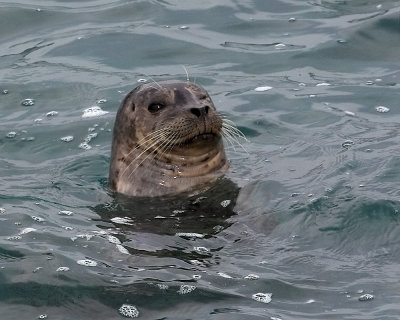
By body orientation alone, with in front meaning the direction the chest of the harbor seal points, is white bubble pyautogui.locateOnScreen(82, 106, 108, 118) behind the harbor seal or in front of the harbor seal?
behind

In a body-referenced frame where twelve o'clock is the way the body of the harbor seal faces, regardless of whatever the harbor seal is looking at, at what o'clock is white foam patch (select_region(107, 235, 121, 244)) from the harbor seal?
The white foam patch is roughly at 2 o'clock from the harbor seal.

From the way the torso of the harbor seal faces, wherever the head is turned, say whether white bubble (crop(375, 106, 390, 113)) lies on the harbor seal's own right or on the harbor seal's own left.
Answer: on the harbor seal's own left

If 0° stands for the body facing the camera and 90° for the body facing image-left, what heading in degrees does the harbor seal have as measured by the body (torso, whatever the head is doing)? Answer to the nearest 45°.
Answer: approximately 315°
